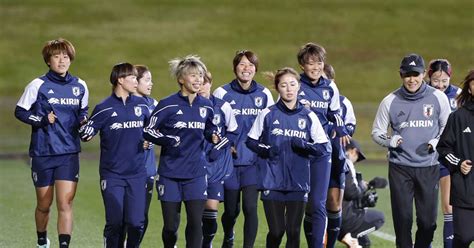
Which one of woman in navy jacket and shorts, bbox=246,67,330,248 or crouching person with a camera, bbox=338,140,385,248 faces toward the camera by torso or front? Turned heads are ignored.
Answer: the woman in navy jacket and shorts

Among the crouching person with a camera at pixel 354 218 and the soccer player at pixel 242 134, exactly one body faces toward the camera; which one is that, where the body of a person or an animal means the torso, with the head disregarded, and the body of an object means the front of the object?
the soccer player at pixel 242 134

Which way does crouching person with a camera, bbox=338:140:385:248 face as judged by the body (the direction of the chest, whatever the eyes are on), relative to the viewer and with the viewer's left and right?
facing to the right of the viewer

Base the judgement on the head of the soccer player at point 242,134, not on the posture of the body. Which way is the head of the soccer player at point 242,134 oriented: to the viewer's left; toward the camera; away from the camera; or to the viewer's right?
toward the camera

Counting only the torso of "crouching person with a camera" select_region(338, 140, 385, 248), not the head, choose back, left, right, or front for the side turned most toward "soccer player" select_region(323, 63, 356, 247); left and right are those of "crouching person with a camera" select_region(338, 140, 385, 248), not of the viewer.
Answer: right

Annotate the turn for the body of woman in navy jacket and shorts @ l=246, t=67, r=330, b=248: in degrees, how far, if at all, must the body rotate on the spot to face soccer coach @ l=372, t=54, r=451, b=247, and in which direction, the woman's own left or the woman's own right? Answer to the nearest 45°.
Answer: approximately 90° to the woman's own left

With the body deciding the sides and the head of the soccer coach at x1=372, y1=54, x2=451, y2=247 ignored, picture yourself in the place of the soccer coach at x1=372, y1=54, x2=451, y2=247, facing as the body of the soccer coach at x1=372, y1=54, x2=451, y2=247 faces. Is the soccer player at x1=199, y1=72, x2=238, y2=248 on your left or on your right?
on your right

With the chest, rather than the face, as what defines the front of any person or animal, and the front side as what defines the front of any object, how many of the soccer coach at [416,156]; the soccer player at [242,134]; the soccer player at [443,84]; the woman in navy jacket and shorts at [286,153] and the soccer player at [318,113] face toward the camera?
5

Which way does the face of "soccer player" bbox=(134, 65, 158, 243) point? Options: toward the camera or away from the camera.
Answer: toward the camera

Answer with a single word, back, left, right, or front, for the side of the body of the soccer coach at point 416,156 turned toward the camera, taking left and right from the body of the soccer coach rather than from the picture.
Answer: front

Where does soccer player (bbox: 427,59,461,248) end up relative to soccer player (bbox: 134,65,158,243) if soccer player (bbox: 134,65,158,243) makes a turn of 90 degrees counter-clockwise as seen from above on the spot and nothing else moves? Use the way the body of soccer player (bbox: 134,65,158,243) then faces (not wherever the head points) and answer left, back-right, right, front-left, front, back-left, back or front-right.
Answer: front-right

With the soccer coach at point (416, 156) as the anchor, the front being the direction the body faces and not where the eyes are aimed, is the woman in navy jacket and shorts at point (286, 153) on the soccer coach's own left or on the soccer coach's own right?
on the soccer coach's own right
